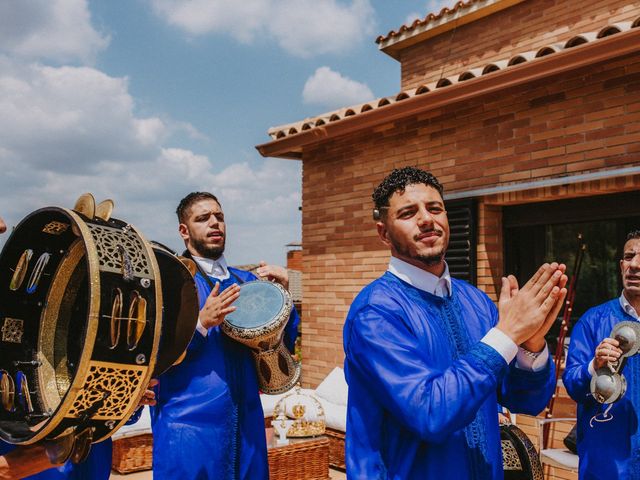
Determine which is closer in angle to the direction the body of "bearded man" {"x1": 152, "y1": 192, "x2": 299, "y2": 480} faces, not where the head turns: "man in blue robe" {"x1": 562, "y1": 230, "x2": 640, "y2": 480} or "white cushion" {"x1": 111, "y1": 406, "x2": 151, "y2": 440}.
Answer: the man in blue robe

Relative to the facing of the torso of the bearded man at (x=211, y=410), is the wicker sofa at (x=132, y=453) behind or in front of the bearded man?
behind

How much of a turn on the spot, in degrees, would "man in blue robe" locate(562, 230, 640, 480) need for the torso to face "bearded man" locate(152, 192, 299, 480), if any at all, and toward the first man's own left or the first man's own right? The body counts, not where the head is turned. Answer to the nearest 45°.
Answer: approximately 45° to the first man's own right

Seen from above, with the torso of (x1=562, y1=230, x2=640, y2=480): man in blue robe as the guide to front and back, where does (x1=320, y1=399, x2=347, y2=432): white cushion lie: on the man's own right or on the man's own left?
on the man's own right

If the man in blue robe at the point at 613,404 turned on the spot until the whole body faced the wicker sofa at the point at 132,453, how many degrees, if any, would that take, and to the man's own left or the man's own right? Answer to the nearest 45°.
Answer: approximately 90° to the man's own right

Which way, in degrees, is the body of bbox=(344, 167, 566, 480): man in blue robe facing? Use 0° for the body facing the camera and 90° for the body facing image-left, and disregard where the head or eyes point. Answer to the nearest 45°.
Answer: approximately 315°

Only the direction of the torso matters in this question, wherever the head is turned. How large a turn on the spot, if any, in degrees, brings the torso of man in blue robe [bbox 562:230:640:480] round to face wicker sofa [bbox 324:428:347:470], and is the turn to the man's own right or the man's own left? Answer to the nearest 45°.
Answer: approximately 135° to the man's own right
